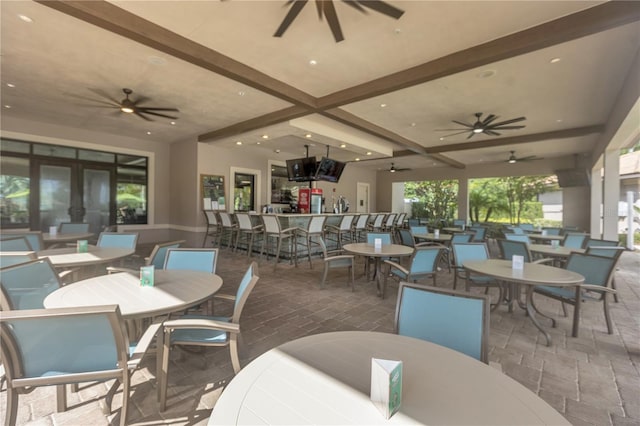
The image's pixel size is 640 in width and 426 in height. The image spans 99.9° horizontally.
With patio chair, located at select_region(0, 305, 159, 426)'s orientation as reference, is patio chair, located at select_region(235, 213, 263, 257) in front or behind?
in front

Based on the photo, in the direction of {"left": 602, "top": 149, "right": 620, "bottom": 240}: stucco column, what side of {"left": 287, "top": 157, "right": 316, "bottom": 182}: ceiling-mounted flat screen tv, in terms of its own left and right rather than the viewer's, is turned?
left

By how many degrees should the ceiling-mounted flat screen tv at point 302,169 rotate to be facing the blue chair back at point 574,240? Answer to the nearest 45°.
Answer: approximately 90° to its left

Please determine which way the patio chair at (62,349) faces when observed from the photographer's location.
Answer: facing away from the viewer and to the right of the viewer

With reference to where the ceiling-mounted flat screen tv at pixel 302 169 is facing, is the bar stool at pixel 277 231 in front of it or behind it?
in front

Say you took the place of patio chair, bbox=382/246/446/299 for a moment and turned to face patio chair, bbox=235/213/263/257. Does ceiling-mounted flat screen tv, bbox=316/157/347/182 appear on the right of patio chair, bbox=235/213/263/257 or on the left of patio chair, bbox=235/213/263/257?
right

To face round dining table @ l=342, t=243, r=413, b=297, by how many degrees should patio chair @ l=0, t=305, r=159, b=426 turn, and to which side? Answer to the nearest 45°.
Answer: approximately 45° to its right

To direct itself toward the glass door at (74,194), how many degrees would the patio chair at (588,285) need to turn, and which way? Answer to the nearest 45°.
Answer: approximately 45° to its right

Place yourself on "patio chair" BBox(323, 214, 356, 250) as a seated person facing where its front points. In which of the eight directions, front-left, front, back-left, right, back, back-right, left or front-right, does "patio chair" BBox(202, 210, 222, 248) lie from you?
front-left

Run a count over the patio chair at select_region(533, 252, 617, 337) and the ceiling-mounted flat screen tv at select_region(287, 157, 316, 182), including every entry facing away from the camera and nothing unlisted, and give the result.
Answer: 0

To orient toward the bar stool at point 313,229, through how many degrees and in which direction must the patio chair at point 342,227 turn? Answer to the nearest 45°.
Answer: approximately 90° to its left

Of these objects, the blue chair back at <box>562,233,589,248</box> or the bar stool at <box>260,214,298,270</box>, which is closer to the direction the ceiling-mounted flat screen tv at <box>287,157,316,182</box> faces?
the bar stool

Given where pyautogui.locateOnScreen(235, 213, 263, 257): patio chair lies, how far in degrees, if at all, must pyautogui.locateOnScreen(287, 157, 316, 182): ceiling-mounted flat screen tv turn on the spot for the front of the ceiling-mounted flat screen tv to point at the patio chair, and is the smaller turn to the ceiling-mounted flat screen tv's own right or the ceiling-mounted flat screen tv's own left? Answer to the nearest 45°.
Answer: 0° — it already faces it

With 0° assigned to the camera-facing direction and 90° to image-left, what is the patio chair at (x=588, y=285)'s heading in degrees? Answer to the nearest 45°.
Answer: approximately 45°

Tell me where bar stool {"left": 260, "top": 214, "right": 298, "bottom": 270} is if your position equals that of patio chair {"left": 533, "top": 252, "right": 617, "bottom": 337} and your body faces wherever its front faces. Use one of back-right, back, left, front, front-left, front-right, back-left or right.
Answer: front-right

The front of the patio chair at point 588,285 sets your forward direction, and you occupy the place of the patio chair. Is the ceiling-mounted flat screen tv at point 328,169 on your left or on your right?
on your right

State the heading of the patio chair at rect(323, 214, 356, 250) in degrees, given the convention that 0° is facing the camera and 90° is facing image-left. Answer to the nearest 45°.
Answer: approximately 135°

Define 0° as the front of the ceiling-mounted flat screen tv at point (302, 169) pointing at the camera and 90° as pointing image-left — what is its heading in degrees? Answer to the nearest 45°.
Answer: approximately 45°
